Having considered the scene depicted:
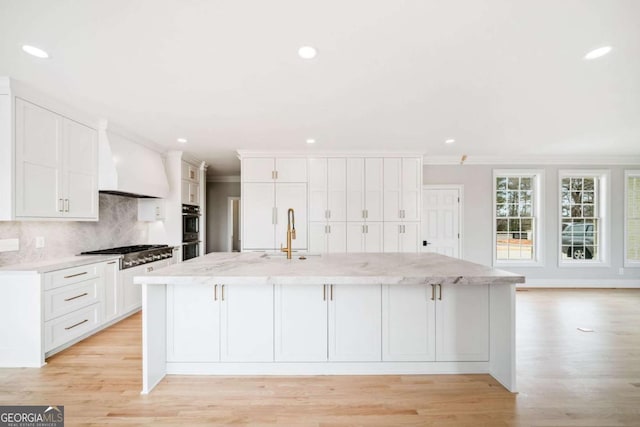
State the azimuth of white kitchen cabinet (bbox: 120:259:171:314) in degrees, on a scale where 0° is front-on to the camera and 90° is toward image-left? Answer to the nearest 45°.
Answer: approximately 315°

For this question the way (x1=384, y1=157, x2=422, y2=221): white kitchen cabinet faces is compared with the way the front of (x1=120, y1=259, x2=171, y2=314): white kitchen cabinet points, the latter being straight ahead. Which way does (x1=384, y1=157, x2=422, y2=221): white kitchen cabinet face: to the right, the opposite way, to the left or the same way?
to the right

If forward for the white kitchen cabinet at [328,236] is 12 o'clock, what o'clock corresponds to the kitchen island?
The kitchen island is roughly at 12 o'clock from the white kitchen cabinet.

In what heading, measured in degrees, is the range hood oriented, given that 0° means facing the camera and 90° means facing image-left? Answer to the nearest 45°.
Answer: approximately 315°

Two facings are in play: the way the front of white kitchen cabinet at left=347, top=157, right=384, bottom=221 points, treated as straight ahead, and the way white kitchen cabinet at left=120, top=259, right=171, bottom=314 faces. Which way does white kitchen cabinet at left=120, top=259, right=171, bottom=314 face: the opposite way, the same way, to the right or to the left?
to the left

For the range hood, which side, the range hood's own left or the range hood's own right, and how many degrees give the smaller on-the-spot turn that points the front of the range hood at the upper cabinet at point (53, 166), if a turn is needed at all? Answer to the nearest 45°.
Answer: approximately 90° to the range hood's own right

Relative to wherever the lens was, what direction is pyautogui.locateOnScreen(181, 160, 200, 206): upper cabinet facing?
facing the viewer and to the right of the viewer

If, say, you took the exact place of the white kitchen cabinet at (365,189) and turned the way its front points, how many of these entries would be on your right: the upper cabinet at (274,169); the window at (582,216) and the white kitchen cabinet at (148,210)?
2

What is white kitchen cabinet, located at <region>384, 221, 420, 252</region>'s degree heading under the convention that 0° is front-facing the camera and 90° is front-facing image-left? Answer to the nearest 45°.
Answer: approximately 0°

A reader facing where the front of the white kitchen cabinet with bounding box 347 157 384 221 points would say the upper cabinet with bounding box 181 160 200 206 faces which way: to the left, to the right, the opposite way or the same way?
to the left

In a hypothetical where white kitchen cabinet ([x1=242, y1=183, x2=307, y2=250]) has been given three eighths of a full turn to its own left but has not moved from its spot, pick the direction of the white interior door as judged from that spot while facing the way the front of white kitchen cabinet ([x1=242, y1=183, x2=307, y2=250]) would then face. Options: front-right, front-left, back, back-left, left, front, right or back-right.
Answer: front-right
